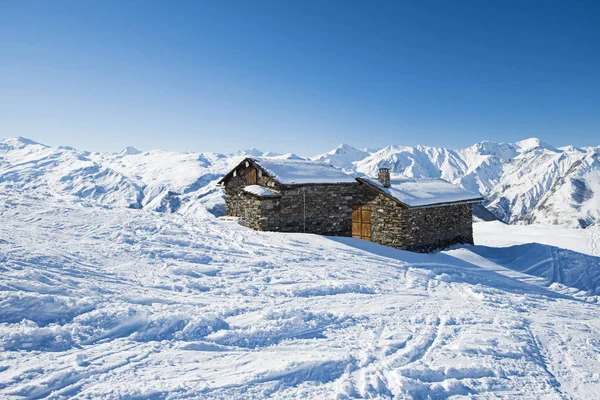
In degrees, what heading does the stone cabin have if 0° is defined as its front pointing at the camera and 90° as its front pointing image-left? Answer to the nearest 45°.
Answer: approximately 45°
